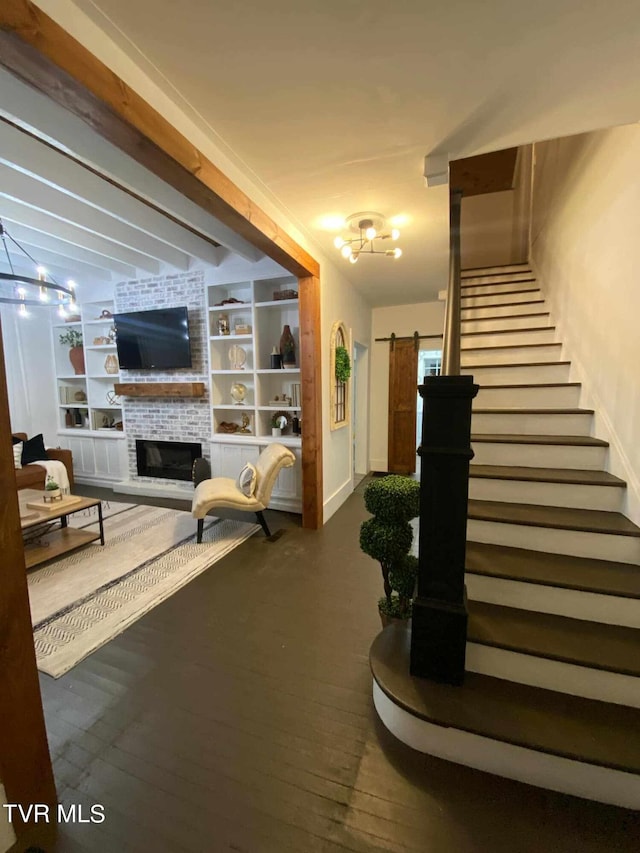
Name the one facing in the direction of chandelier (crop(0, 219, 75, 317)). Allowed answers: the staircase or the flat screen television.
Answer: the flat screen television

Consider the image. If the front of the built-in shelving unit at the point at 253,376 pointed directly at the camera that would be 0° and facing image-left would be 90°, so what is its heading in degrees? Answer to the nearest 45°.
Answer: approximately 45°

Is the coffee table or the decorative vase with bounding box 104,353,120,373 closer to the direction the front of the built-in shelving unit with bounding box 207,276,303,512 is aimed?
the coffee table

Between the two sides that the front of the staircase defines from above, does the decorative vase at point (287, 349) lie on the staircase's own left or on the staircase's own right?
on the staircase's own right

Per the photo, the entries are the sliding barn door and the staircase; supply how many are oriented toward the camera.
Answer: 2

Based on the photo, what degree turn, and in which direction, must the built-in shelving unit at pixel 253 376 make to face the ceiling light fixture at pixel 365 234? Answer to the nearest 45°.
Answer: approximately 90° to its left

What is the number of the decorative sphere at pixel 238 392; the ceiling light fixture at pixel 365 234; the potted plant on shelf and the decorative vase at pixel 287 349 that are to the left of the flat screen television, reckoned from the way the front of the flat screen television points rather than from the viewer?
3

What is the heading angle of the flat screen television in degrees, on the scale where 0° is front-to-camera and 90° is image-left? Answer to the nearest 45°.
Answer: approximately 45°

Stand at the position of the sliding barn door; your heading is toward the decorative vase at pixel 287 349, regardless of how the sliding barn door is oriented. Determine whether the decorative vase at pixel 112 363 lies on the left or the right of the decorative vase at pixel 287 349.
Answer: right
